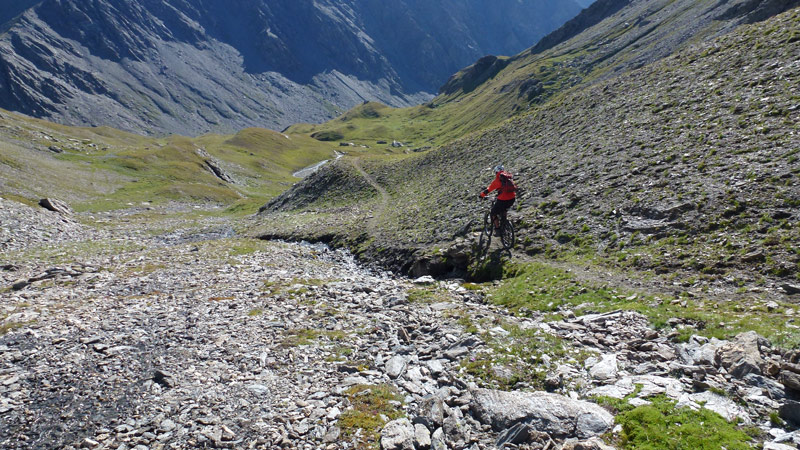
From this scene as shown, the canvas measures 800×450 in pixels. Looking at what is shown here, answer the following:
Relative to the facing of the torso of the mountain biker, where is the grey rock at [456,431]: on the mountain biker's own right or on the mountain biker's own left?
on the mountain biker's own left

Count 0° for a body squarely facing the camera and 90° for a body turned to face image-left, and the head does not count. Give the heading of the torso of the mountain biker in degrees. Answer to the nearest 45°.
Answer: approximately 135°

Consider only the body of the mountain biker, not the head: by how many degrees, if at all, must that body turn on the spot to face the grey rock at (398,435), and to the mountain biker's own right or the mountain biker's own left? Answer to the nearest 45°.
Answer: approximately 135° to the mountain biker's own left

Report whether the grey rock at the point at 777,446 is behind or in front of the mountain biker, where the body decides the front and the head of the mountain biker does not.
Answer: behind

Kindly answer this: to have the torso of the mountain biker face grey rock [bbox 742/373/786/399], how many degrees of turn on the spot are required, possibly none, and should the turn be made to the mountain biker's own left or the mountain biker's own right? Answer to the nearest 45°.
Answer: approximately 135° to the mountain biker's own left

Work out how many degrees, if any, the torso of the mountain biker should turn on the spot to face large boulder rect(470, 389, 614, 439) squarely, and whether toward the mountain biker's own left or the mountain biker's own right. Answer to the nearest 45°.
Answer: approximately 135° to the mountain biker's own left

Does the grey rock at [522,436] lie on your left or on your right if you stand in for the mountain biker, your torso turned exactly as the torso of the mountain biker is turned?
on your left

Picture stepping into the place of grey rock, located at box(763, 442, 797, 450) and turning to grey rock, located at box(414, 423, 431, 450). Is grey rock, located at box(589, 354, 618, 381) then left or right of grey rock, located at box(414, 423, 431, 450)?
right

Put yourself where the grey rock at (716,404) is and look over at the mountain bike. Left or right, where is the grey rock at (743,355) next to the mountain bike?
right

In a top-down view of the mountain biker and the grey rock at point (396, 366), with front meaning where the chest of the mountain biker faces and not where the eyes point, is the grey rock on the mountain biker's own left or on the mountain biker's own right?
on the mountain biker's own left

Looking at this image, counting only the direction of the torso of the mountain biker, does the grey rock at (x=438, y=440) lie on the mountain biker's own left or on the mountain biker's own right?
on the mountain biker's own left

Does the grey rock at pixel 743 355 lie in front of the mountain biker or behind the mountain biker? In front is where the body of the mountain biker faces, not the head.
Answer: behind

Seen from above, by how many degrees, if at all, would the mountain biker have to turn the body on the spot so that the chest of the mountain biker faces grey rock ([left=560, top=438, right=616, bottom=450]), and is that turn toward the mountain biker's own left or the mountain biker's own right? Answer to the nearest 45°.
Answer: approximately 135° to the mountain biker's own left
